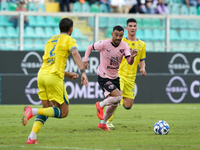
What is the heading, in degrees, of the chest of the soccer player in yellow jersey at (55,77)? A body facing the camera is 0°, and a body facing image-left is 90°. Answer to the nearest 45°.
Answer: approximately 225°

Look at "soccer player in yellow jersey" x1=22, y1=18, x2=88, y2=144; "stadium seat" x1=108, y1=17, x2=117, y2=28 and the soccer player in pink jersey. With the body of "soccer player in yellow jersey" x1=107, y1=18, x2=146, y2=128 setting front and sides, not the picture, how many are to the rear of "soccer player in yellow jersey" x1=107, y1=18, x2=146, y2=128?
1

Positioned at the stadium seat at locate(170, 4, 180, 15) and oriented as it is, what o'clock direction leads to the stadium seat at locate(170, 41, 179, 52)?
the stadium seat at locate(170, 41, 179, 52) is roughly at 12 o'clock from the stadium seat at locate(170, 4, 180, 15).

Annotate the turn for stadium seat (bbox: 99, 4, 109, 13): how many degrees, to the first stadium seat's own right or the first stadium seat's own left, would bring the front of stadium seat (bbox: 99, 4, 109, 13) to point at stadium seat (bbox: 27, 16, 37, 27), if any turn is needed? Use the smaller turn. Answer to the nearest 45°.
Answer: approximately 45° to the first stadium seat's own right

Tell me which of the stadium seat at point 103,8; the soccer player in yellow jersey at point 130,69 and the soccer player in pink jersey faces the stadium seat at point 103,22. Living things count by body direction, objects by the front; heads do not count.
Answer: the stadium seat at point 103,8

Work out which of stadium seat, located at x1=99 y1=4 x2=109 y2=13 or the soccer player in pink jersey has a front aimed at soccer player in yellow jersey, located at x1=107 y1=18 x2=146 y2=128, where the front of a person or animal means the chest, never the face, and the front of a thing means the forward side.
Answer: the stadium seat

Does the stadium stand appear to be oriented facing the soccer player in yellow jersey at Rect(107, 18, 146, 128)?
yes

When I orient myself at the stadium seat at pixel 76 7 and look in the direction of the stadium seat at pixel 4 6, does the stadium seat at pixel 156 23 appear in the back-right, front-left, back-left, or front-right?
back-left

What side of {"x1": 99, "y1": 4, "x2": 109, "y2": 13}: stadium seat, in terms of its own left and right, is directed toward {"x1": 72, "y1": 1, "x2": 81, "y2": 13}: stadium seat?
right

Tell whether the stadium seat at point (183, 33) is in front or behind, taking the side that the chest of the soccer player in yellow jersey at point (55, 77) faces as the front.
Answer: in front

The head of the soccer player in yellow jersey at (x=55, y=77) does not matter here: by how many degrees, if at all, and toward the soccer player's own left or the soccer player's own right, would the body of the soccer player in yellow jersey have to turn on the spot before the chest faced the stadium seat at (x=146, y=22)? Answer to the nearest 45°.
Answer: approximately 45° to the soccer player's own left

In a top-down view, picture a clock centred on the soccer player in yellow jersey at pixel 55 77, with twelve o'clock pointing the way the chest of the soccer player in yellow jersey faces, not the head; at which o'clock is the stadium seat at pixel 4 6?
The stadium seat is roughly at 10 o'clock from the soccer player in yellow jersey.

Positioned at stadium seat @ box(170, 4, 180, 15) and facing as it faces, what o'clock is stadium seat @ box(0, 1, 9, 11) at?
stadium seat @ box(0, 1, 9, 11) is roughly at 2 o'clock from stadium seat @ box(170, 4, 180, 15).

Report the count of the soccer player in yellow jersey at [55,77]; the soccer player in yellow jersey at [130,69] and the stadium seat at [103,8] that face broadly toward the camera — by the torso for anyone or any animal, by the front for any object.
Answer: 2
